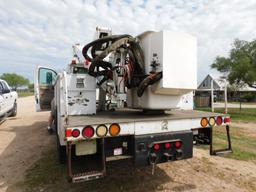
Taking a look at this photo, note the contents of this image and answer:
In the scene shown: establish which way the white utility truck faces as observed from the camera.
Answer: facing away from the viewer and to the left of the viewer

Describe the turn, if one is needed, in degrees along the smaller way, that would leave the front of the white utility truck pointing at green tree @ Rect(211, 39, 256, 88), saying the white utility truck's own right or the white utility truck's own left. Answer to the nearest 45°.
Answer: approximately 90° to the white utility truck's own right
